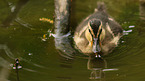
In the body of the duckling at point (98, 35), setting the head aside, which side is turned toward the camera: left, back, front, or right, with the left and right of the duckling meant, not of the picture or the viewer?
front
